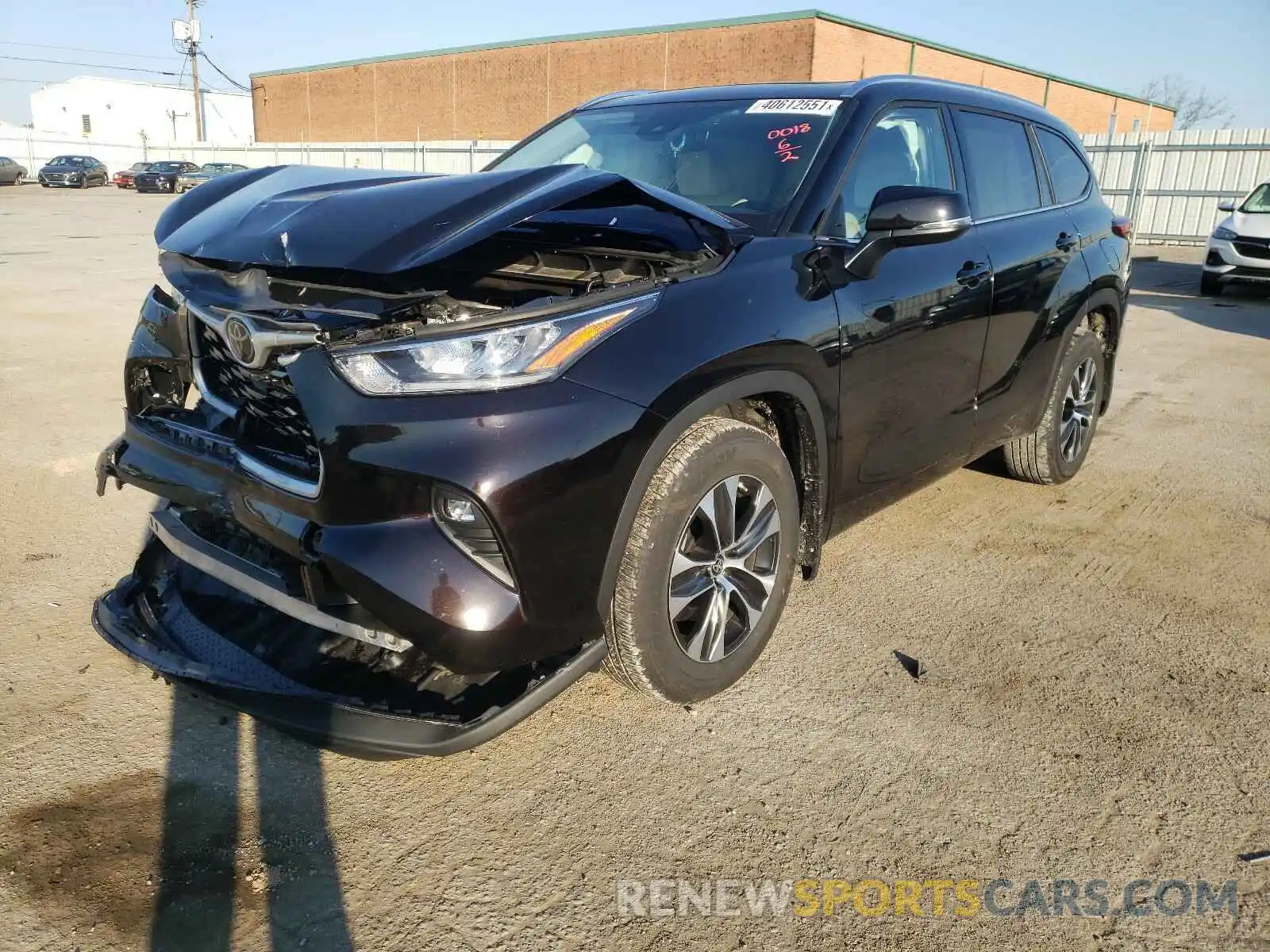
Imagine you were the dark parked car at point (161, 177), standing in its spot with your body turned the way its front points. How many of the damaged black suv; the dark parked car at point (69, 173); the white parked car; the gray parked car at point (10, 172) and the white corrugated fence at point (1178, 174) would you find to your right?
2

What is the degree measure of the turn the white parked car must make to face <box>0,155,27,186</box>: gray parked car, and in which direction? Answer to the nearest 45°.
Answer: approximately 45° to its right

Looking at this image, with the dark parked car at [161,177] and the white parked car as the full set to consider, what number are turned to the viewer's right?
0

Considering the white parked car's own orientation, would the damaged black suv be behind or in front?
in front

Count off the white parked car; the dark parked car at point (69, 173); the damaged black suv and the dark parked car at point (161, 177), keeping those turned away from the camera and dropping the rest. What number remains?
0

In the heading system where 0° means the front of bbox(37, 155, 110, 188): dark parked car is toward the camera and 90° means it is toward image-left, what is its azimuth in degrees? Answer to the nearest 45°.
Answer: approximately 45°

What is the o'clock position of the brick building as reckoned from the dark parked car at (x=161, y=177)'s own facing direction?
The brick building is roughly at 8 o'clock from the dark parked car.

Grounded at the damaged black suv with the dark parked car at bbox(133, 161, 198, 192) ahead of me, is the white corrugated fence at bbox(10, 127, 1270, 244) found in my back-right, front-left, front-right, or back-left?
front-right

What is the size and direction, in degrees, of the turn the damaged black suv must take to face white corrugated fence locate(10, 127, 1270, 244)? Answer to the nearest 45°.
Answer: approximately 180°

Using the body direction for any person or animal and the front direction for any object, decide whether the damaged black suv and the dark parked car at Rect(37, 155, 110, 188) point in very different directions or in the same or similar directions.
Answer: same or similar directions

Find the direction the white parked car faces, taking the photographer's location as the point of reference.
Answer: facing the viewer and to the left of the viewer

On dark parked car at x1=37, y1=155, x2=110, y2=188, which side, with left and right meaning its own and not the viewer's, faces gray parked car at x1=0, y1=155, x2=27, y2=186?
right

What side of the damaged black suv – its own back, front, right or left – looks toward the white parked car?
back
